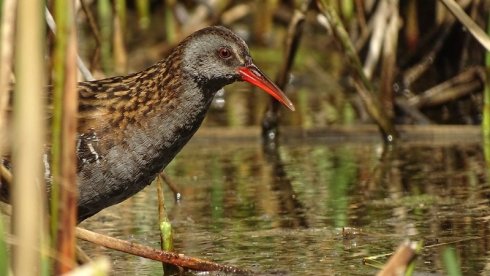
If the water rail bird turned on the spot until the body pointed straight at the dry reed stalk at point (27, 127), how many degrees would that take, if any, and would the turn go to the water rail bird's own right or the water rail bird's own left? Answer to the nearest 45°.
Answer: approximately 90° to the water rail bird's own right

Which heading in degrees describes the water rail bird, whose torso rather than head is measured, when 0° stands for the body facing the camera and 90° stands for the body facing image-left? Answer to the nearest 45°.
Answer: approximately 270°
